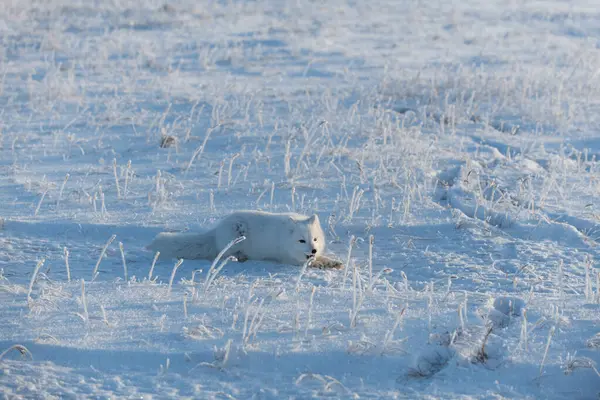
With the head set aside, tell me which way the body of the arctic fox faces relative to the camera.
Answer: to the viewer's right
